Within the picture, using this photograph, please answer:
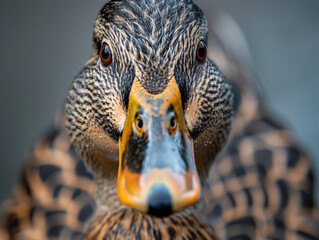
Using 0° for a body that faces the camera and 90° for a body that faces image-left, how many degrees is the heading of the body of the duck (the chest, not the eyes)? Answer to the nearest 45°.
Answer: approximately 0°
